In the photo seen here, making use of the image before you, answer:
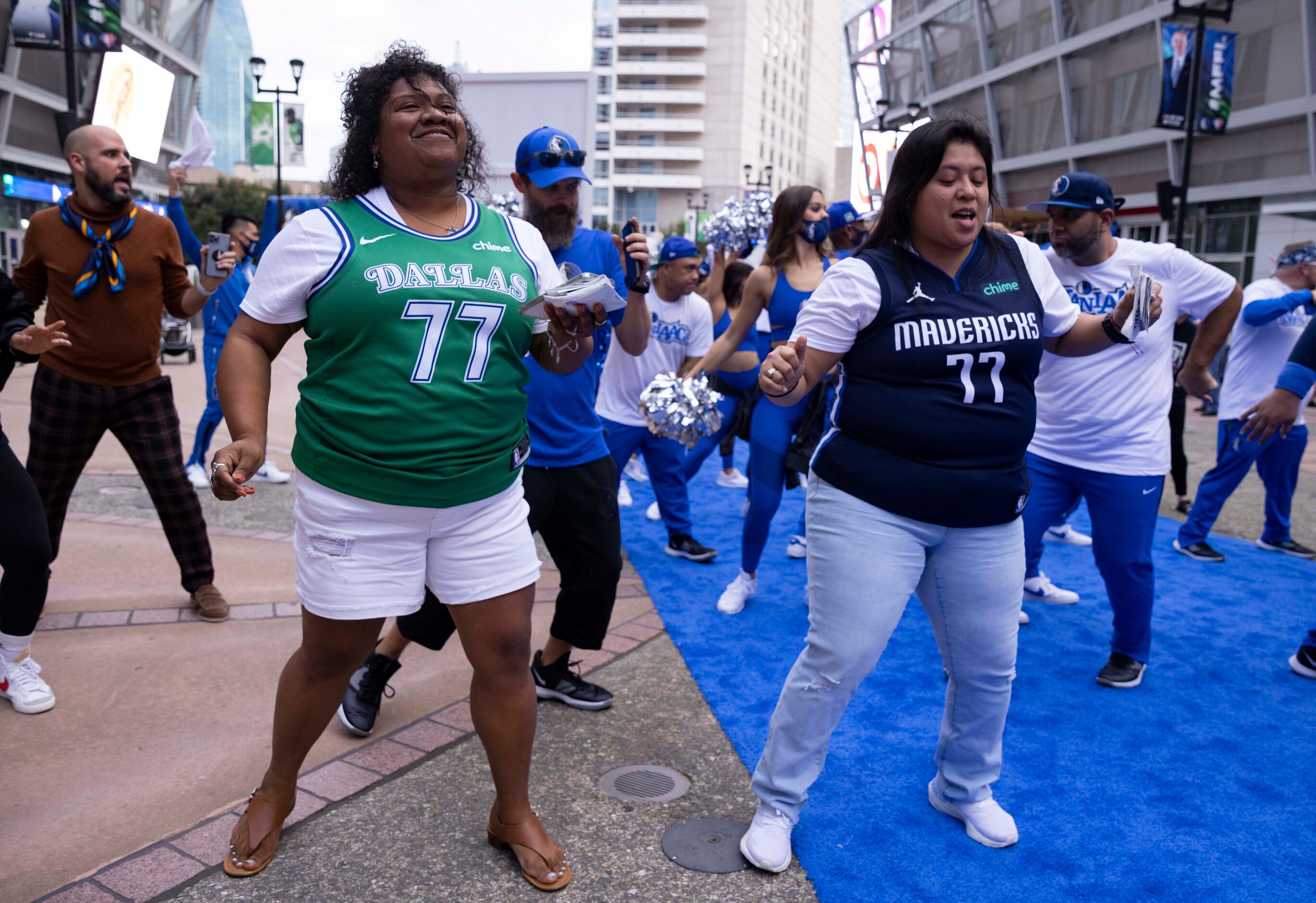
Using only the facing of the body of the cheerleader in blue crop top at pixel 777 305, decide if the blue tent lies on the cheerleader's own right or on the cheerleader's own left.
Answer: on the cheerleader's own right

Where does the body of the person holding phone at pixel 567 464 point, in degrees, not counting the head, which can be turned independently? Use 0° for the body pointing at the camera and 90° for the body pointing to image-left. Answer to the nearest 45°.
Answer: approximately 315°

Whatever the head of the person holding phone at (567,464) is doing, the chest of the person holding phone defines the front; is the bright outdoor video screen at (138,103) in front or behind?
behind

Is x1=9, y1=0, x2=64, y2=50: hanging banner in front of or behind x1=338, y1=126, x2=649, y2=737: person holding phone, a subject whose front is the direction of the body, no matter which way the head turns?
behind

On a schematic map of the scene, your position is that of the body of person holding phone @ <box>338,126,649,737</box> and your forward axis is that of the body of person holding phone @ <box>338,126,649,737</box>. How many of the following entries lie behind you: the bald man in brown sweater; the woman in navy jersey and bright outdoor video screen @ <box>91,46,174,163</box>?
2

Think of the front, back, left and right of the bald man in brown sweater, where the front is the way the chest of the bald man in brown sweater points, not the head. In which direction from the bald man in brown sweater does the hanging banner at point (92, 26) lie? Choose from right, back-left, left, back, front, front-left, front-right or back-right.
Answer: back

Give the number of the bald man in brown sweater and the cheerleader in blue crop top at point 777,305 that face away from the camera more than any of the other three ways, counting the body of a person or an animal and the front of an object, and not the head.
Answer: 0

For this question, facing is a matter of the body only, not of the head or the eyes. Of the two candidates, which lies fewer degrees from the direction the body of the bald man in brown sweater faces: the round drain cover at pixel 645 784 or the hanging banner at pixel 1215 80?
the round drain cover

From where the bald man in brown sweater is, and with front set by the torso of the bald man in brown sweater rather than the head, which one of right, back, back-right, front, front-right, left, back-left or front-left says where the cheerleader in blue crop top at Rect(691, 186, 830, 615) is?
left

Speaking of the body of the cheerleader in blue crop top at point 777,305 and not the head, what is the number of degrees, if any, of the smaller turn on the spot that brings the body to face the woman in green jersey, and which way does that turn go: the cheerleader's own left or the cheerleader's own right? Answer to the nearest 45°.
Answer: approximately 45° to the cheerleader's own right

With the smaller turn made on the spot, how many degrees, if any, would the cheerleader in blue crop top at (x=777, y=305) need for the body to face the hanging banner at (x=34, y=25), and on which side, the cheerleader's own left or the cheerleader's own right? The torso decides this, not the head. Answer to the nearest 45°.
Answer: approximately 180°

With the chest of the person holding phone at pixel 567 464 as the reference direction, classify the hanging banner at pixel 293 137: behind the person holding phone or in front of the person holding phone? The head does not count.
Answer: behind

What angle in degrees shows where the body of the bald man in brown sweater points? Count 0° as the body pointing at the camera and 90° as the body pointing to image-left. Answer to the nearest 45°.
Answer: approximately 0°

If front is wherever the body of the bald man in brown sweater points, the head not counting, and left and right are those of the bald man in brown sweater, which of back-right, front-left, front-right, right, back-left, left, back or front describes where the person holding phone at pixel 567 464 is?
front-left
